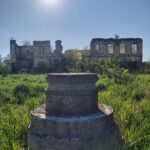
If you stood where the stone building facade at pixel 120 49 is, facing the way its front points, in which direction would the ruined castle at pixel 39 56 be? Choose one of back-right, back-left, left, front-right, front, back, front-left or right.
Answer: right

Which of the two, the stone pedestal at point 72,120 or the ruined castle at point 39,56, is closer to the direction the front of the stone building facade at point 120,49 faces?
the stone pedestal

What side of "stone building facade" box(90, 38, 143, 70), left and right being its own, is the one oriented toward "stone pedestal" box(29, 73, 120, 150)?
front

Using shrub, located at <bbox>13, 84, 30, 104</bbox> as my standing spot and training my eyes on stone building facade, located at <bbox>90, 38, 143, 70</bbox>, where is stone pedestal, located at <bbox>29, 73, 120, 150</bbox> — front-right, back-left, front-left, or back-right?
back-right

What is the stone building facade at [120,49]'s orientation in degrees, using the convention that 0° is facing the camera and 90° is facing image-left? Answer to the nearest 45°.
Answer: approximately 0°

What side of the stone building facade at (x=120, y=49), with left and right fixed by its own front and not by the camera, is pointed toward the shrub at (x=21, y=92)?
front
